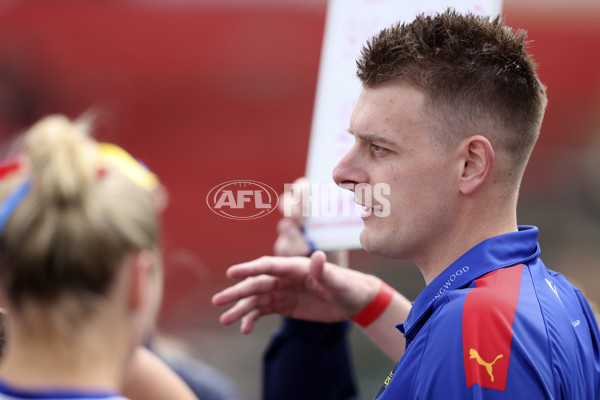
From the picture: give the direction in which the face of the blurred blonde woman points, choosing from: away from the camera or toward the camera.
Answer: away from the camera

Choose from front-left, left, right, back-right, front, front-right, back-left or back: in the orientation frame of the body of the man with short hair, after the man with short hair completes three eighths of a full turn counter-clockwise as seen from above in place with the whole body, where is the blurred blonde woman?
right

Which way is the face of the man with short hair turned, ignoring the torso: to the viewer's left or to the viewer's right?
to the viewer's left

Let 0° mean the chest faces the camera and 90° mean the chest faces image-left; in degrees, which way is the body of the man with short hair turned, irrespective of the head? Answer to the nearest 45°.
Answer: approximately 90°
